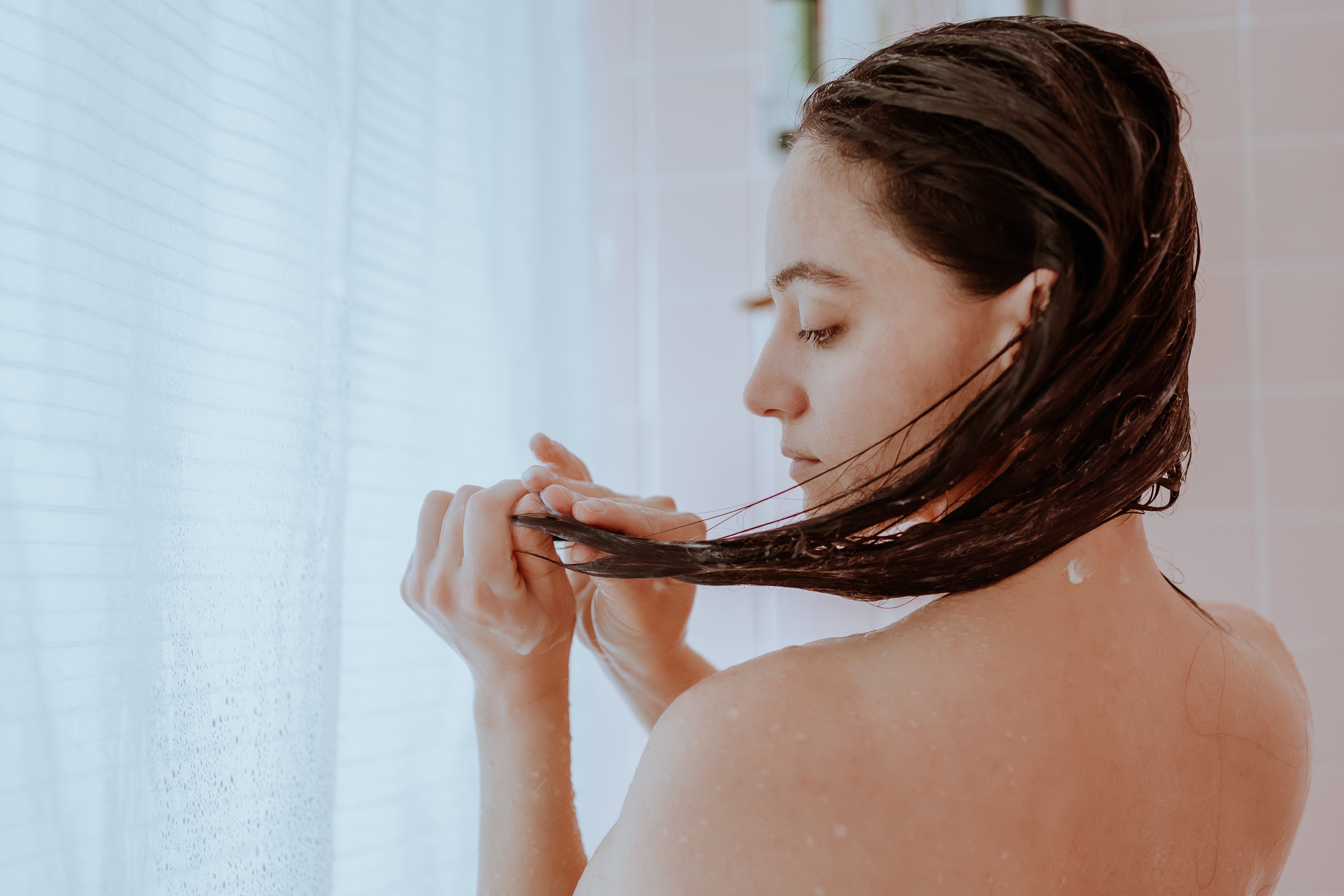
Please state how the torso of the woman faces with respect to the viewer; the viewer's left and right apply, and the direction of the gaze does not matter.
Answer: facing away from the viewer and to the left of the viewer

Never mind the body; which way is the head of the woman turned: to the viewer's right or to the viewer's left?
to the viewer's left
